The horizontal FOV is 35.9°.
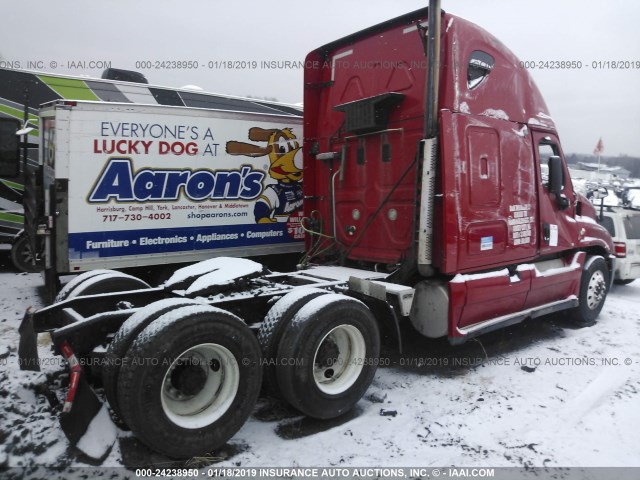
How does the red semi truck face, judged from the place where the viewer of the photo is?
facing away from the viewer and to the right of the viewer

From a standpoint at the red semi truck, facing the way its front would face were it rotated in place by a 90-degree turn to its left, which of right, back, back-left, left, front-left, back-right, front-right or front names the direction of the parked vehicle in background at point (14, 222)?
front

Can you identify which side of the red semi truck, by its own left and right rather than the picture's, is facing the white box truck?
left

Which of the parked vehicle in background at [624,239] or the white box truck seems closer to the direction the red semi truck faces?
the parked vehicle in background

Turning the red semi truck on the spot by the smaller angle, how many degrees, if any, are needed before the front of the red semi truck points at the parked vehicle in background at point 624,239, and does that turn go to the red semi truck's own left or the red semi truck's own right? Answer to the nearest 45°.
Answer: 0° — it already faces it

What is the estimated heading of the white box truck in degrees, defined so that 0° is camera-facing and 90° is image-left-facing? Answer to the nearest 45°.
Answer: approximately 225°

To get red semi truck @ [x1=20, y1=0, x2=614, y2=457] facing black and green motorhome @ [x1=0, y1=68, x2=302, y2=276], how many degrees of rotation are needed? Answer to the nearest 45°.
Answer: approximately 90° to its left
